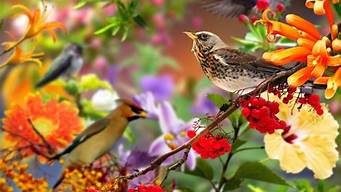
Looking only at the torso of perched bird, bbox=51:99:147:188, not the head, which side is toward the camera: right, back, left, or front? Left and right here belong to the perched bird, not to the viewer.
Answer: right

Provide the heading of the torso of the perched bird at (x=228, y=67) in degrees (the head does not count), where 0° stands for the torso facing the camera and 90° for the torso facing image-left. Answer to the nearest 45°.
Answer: approximately 90°

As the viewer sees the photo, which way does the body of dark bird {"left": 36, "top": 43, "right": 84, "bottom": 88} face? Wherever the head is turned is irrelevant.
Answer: to the viewer's right

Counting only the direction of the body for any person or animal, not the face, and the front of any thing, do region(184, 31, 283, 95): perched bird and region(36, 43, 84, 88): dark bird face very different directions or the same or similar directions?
very different directions

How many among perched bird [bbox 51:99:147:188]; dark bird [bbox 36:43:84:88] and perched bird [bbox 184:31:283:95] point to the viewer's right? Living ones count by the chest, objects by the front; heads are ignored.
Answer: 2

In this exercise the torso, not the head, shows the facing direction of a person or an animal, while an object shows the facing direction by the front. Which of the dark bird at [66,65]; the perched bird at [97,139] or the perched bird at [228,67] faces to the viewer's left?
the perched bird at [228,67]
